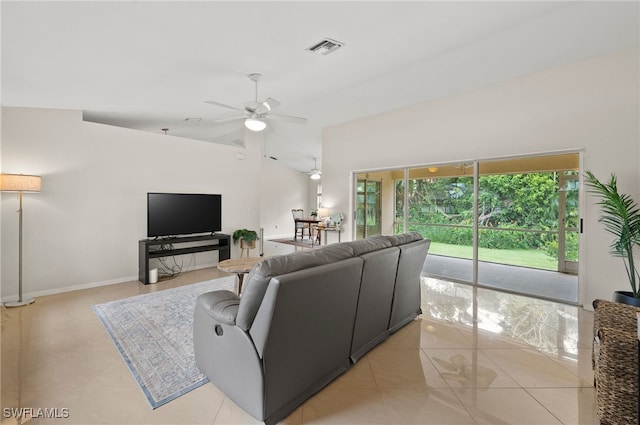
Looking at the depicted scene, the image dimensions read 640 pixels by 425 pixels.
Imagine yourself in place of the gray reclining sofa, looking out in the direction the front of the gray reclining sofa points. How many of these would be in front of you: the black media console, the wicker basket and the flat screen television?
2

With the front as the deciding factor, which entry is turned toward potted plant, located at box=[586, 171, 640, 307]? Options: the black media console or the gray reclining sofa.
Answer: the black media console

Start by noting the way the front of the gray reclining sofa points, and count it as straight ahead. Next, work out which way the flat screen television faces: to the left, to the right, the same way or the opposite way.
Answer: the opposite way

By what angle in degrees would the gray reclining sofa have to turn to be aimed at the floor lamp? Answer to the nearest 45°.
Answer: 0° — it already faces it

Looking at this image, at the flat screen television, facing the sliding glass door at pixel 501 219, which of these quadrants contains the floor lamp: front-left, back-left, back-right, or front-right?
back-right

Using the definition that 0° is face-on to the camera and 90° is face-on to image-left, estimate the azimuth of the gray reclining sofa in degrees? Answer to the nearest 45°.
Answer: approximately 135°

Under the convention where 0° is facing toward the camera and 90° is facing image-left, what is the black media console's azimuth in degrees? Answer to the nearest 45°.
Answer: approximately 315°

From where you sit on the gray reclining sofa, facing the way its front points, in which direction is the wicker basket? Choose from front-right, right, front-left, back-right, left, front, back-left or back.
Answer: back-right
